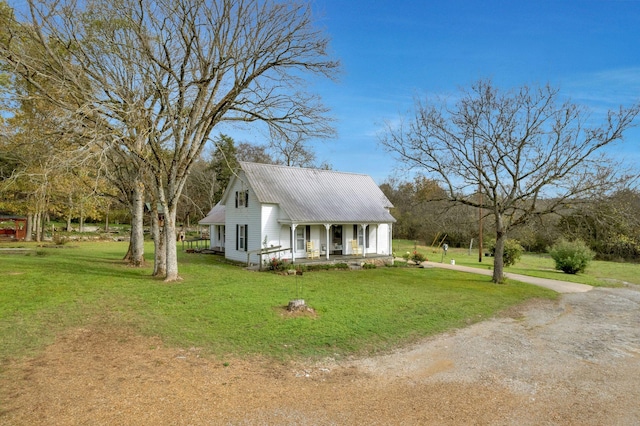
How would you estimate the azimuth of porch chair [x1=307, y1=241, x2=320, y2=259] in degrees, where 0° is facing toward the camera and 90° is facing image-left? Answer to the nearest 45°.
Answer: approximately 315°

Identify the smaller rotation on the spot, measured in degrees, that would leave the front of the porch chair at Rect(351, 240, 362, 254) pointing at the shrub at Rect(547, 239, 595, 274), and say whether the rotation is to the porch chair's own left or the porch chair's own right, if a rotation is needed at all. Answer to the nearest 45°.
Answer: approximately 45° to the porch chair's own left

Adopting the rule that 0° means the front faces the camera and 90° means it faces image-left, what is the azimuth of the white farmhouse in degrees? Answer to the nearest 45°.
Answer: approximately 315°

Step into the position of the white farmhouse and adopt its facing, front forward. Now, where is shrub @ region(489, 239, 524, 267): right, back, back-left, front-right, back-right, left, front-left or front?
front-left

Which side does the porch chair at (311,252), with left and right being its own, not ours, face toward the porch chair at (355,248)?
left

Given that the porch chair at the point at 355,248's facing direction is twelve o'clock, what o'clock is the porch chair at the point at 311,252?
the porch chair at the point at 311,252 is roughly at 3 o'clock from the porch chair at the point at 355,248.

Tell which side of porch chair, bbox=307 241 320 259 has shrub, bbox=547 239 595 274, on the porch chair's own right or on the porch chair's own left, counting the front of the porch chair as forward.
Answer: on the porch chair's own left

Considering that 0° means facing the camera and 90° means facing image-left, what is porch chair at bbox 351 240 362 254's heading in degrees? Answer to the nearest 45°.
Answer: approximately 315°

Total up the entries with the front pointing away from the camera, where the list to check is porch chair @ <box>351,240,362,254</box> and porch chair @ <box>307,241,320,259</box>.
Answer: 0

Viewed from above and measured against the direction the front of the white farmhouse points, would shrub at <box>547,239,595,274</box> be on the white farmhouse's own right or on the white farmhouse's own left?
on the white farmhouse's own left

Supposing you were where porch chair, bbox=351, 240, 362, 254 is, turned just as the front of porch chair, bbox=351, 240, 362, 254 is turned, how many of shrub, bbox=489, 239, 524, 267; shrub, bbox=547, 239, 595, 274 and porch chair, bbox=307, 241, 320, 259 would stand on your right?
1
